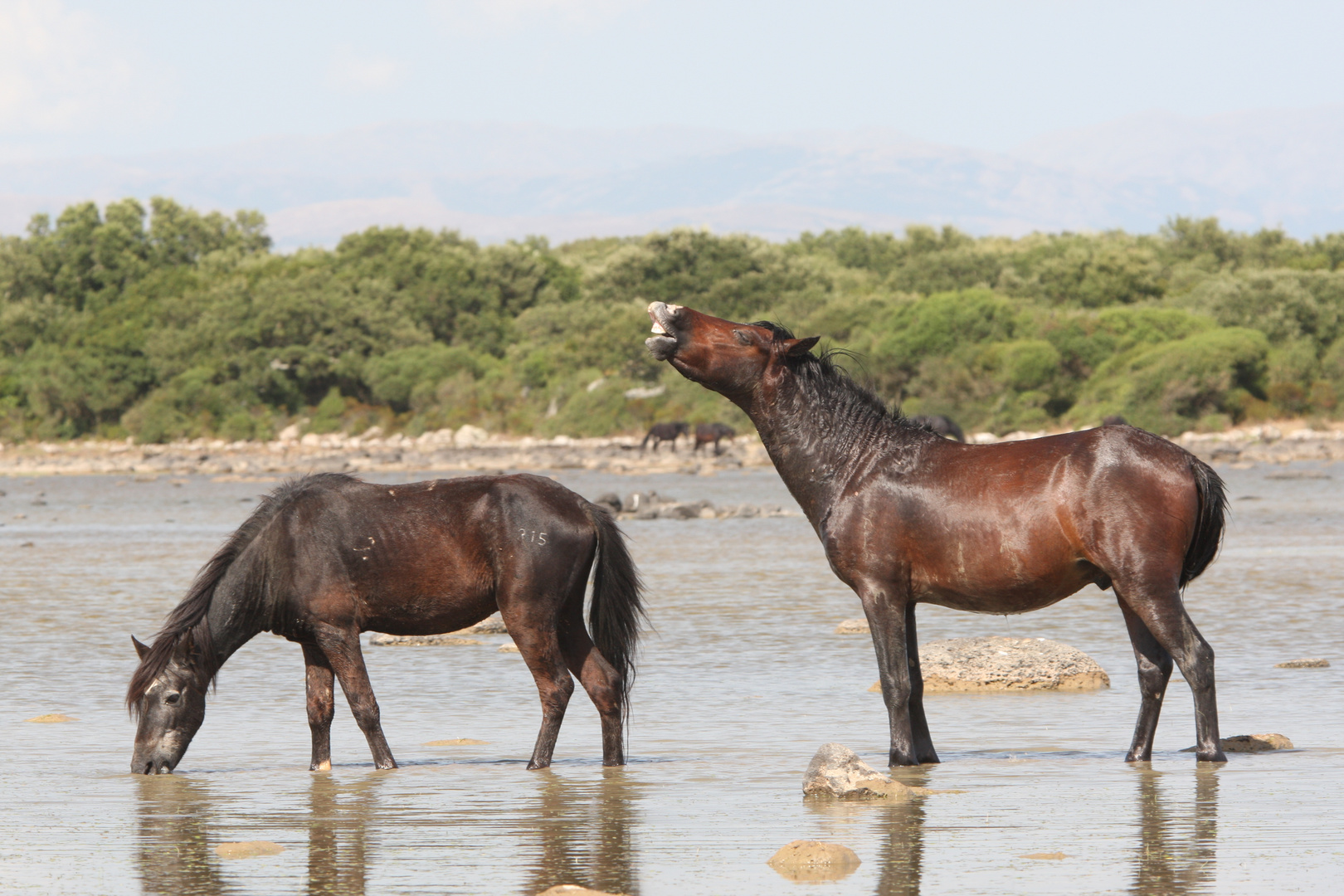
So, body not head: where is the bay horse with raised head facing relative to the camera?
to the viewer's left

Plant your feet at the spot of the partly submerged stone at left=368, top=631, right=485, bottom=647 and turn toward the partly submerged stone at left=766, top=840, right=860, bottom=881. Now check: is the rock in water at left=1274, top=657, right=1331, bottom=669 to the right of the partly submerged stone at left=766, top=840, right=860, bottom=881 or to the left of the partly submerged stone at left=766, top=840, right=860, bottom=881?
left

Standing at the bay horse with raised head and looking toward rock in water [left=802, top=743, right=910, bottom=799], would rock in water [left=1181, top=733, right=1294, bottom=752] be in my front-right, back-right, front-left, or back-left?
back-left

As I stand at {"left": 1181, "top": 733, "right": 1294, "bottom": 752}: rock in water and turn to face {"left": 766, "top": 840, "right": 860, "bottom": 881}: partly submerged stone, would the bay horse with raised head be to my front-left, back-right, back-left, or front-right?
front-right

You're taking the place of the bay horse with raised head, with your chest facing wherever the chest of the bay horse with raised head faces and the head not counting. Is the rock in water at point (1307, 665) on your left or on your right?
on your right

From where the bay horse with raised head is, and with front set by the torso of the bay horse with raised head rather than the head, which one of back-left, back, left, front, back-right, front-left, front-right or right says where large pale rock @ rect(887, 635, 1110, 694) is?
right

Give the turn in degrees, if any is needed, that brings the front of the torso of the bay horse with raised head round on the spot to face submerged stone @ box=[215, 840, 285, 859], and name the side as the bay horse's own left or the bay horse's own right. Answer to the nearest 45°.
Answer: approximately 45° to the bay horse's own left

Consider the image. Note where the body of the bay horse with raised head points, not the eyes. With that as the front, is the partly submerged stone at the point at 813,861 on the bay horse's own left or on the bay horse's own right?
on the bay horse's own left

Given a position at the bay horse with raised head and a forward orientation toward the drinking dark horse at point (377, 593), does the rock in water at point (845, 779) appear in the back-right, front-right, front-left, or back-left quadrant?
front-left

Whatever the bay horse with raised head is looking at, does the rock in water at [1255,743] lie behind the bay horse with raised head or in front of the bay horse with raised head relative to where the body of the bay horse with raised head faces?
behind

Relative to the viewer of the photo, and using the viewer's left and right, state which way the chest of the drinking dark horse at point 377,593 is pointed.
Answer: facing to the left of the viewer

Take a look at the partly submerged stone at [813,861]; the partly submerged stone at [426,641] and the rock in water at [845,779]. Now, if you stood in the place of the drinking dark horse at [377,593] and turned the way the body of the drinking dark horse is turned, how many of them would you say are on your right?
1

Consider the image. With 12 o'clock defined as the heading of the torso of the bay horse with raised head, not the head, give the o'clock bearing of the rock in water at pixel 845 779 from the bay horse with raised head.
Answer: The rock in water is roughly at 10 o'clock from the bay horse with raised head.

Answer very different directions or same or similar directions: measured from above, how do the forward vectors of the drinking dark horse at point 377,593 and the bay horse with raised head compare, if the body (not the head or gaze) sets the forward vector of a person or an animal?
same or similar directions
